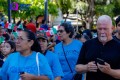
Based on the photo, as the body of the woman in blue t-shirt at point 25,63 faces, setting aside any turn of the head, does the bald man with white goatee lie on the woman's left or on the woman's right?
on the woman's left

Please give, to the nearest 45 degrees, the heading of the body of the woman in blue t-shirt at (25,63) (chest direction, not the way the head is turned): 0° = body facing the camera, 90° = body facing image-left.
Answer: approximately 45°

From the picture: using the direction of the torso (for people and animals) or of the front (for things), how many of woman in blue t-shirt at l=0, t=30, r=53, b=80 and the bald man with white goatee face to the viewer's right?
0

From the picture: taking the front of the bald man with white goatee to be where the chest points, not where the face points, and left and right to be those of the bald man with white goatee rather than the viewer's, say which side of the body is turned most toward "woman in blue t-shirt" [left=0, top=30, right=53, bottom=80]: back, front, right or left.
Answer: right
